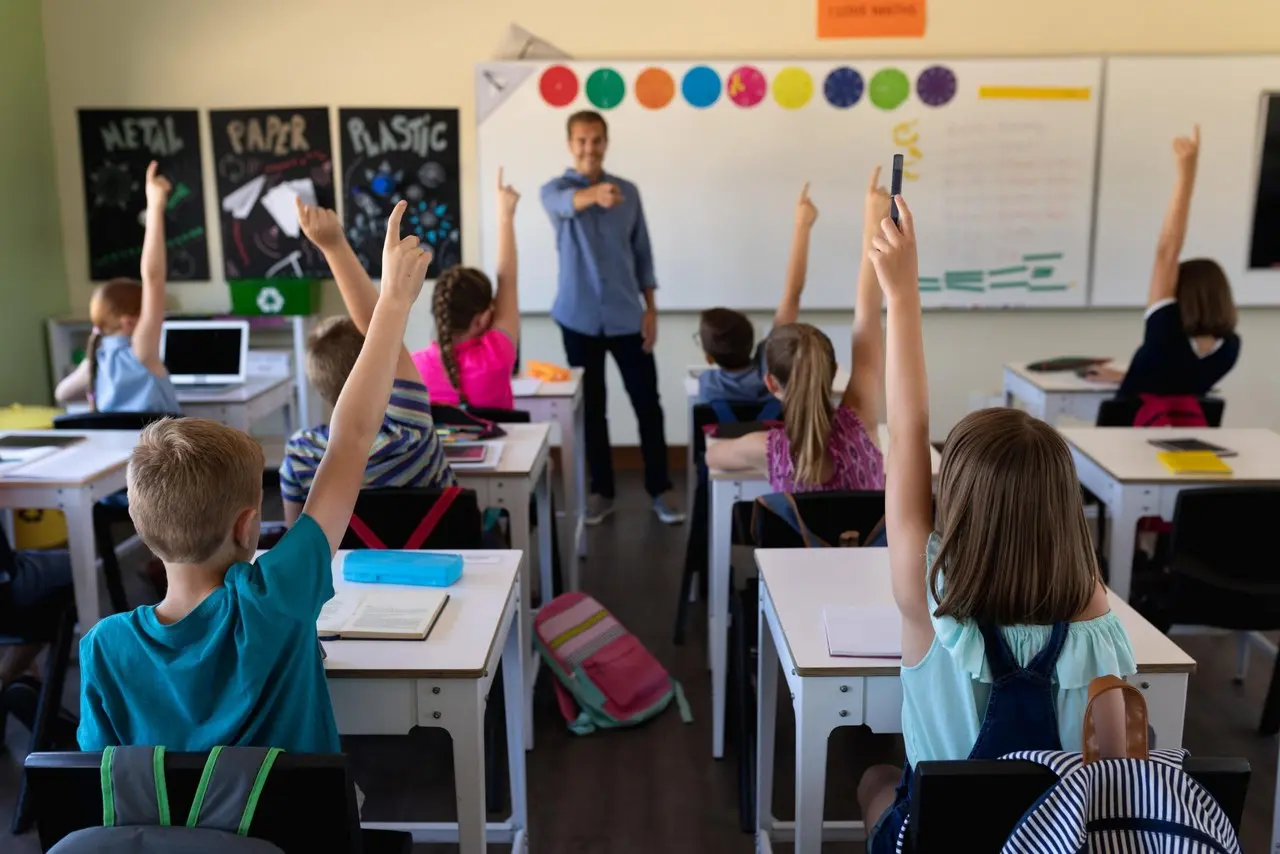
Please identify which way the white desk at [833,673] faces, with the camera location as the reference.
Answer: facing the viewer

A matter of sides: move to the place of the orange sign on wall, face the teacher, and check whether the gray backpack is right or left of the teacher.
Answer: left

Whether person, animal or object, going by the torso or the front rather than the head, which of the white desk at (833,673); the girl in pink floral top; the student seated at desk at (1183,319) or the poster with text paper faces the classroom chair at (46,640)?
the poster with text paper

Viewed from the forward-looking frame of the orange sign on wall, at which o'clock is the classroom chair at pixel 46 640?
The classroom chair is roughly at 1 o'clock from the orange sign on wall.

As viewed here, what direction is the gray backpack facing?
toward the camera

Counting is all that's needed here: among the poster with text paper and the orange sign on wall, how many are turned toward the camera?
2

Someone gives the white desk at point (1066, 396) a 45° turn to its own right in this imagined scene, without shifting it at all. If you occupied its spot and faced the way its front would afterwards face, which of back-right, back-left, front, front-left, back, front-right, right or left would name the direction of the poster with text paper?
front-right

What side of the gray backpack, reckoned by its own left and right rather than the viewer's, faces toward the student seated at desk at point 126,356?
back

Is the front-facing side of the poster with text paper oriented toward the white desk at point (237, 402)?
yes

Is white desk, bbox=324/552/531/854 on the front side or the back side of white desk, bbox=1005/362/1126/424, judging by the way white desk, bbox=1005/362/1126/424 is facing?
on the front side

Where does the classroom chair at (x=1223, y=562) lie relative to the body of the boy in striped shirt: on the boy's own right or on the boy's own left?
on the boy's own right

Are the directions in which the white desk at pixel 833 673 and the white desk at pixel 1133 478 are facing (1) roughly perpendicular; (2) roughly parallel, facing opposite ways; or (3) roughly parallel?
roughly parallel

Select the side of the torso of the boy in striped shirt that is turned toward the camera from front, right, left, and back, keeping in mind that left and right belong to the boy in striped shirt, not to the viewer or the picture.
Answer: back

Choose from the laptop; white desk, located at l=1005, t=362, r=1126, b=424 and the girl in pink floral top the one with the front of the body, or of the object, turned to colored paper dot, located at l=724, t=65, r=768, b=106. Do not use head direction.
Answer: the girl in pink floral top

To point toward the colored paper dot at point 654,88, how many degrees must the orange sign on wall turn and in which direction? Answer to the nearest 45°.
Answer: approximately 90° to its right

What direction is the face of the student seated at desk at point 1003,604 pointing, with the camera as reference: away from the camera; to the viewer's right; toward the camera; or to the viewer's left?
away from the camera

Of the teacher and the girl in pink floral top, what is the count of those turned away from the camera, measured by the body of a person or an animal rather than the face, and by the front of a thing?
1

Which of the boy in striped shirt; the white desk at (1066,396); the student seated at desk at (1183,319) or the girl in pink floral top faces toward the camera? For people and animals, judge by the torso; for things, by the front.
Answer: the white desk

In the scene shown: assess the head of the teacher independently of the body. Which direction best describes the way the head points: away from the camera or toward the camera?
toward the camera

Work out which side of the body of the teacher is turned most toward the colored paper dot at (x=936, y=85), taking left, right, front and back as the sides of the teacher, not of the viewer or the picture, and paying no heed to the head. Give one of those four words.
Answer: left

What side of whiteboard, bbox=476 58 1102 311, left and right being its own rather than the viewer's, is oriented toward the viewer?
front

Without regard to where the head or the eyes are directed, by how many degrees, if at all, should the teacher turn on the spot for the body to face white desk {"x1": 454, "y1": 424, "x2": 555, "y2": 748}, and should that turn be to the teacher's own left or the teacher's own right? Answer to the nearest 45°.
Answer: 0° — they already face it
